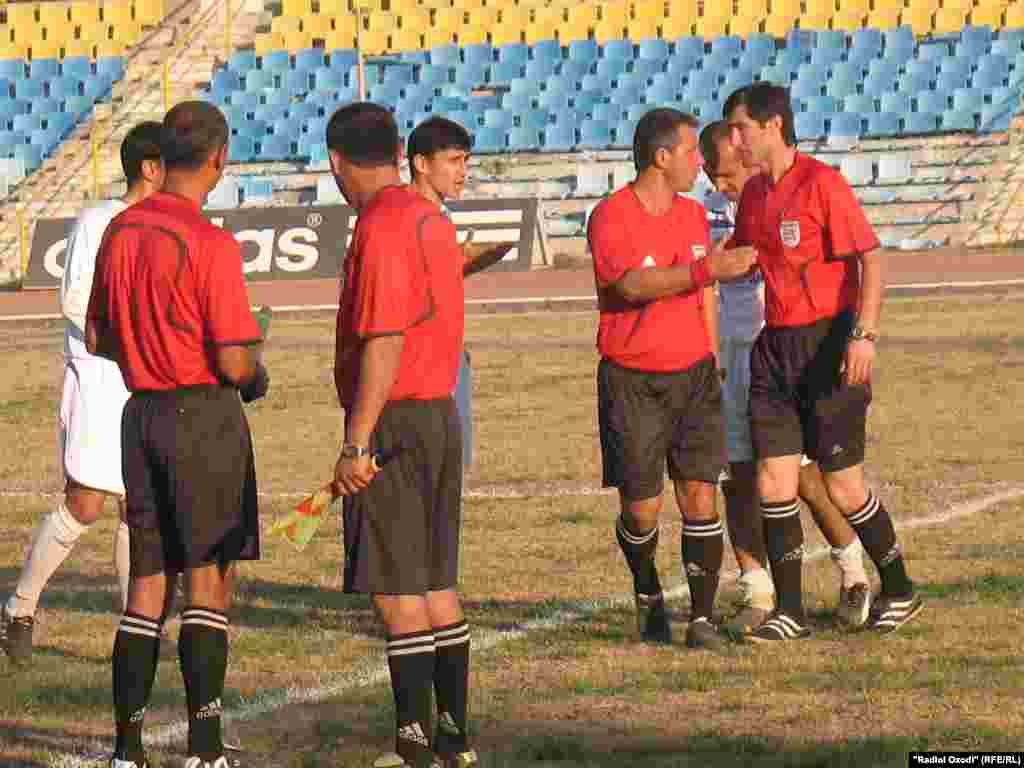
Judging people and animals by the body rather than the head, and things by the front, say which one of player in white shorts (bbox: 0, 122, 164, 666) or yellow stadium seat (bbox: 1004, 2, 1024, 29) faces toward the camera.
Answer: the yellow stadium seat

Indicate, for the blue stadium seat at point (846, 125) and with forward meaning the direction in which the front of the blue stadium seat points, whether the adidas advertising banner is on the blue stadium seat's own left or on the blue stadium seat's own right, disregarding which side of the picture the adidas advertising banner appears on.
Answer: on the blue stadium seat's own right

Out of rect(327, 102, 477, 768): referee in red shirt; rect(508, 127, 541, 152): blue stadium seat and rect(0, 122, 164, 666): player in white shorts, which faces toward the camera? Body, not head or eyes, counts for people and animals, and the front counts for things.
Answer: the blue stadium seat

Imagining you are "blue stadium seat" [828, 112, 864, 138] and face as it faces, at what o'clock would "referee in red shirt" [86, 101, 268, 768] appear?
The referee in red shirt is roughly at 12 o'clock from the blue stadium seat.

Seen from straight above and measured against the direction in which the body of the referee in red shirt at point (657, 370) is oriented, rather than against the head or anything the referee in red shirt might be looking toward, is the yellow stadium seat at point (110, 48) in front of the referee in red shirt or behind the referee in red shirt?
behind

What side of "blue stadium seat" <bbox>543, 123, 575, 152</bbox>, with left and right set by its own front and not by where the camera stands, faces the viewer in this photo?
front

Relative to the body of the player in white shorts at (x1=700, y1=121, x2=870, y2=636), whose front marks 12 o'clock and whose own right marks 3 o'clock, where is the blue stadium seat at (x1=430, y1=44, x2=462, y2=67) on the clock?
The blue stadium seat is roughly at 4 o'clock from the player in white shorts.

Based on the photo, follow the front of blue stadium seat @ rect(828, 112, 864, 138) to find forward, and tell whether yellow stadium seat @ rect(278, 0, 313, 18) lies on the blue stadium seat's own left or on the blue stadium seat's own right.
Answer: on the blue stadium seat's own right

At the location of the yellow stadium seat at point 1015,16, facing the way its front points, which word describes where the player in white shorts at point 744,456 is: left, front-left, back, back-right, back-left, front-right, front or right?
front

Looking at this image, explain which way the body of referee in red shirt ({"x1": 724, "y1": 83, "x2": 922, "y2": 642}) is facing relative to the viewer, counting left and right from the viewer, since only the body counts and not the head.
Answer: facing the viewer and to the left of the viewer

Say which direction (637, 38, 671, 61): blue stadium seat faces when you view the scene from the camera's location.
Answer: facing the viewer

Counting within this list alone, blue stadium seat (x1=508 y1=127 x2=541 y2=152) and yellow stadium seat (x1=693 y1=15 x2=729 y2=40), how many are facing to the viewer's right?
0

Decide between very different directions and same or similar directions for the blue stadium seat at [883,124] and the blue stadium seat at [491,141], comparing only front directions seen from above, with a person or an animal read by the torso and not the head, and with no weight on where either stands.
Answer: same or similar directions

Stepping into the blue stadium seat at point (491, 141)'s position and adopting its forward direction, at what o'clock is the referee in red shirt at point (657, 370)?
The referee in red shirt is roughly at 12 o'clock from the blue stadium seat.

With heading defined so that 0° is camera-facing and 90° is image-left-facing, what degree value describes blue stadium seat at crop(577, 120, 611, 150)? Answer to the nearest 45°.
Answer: approximately 0°

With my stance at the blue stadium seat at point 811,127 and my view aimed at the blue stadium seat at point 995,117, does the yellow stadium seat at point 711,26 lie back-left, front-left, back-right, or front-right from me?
back-left

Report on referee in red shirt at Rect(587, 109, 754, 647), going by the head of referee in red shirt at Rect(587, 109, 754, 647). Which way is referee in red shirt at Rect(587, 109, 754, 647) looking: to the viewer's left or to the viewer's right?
to the viewer's right

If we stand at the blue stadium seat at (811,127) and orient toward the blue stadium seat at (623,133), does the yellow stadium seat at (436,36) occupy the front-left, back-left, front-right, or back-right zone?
front-right
